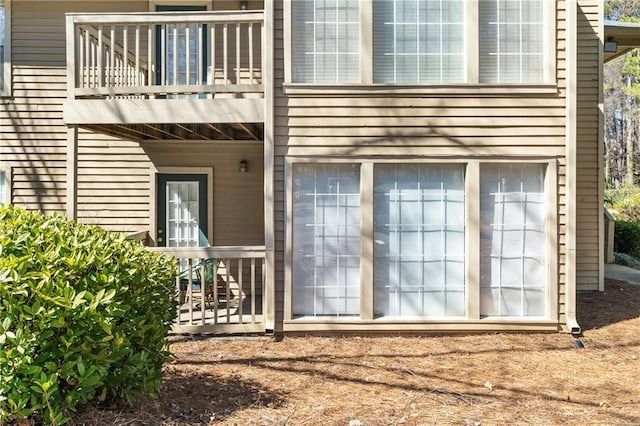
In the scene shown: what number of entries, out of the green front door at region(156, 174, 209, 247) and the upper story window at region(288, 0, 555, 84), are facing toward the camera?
2

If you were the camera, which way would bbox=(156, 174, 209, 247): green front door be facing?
facing the viewer

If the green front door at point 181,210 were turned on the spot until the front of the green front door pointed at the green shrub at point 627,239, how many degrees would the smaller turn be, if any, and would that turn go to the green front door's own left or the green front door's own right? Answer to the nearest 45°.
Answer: approximately 90° to the green front door's own left

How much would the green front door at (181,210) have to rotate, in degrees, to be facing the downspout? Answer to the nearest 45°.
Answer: approximately 45° to its left

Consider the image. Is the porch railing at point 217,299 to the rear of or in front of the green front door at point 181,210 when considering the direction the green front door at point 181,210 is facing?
in front

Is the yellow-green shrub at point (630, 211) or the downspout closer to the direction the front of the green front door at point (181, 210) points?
the downspout

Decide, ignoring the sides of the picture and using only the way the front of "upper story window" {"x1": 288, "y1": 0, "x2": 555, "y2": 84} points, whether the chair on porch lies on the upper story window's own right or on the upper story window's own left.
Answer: on the upper story window's own right

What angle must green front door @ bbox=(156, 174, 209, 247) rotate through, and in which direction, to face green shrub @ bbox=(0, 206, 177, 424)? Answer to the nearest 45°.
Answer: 0° — it already faces it

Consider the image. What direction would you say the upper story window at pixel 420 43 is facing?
toward the camera

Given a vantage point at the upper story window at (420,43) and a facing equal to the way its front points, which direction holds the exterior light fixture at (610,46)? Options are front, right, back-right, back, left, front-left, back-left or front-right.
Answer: back-left
